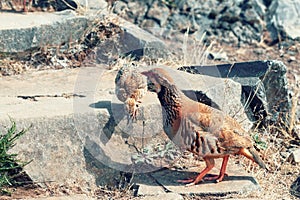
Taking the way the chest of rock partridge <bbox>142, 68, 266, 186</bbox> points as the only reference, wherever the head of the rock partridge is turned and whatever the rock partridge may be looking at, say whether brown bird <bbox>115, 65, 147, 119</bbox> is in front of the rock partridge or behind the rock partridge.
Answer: in front

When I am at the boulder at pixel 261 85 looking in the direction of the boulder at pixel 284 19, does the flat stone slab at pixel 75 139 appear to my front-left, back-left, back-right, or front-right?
back-left

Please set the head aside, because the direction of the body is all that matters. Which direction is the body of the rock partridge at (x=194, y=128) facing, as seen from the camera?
to the viewer's left

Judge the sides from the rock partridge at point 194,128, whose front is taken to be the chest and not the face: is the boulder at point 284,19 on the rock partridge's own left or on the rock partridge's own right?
on the rock partridge's own right

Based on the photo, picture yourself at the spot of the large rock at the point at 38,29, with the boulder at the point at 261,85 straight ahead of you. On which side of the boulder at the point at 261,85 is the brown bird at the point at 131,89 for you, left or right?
right
